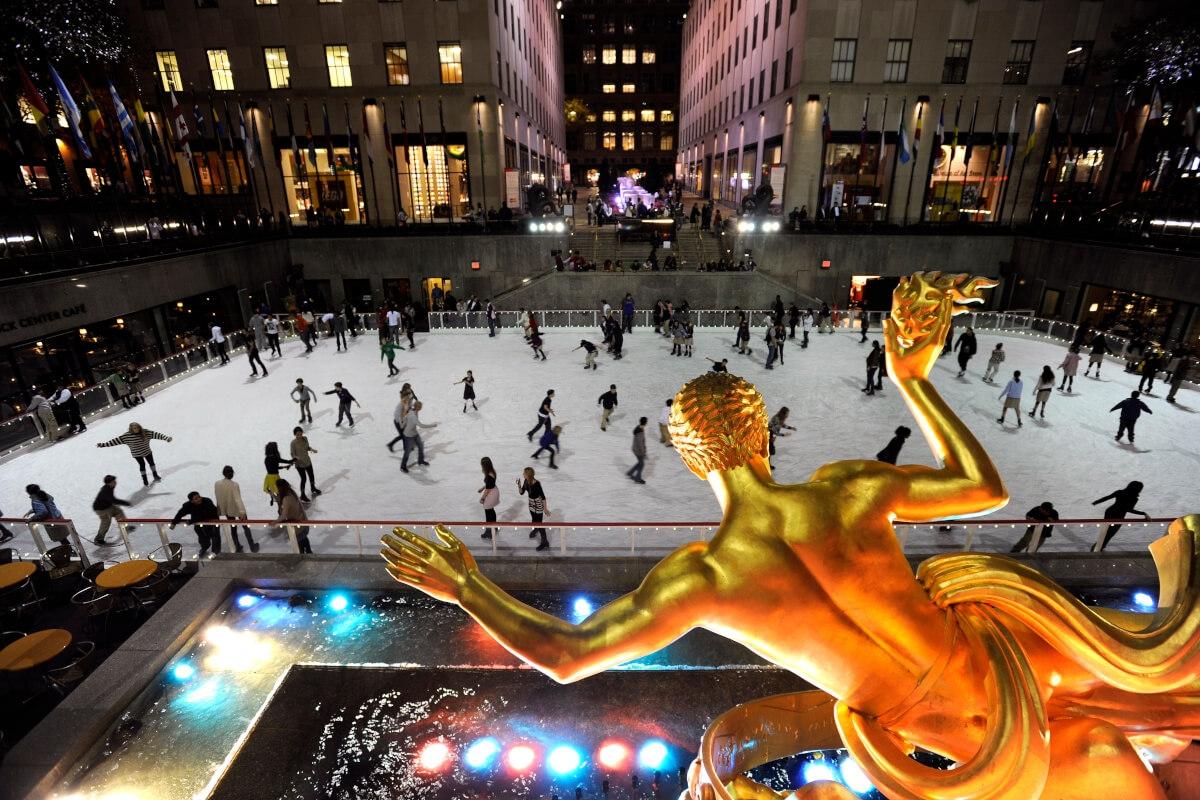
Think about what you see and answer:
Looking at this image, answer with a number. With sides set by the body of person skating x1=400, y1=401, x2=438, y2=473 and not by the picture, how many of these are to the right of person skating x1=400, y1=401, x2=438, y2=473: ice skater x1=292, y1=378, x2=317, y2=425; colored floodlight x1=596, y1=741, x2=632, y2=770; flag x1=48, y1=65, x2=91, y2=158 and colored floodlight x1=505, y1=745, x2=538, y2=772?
2

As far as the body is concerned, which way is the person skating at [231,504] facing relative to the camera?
away from the camera

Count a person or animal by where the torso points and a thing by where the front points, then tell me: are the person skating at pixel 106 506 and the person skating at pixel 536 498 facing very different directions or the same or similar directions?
very different directions

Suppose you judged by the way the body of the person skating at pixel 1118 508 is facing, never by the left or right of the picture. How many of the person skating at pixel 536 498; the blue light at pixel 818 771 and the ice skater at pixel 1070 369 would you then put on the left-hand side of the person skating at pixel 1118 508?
1
